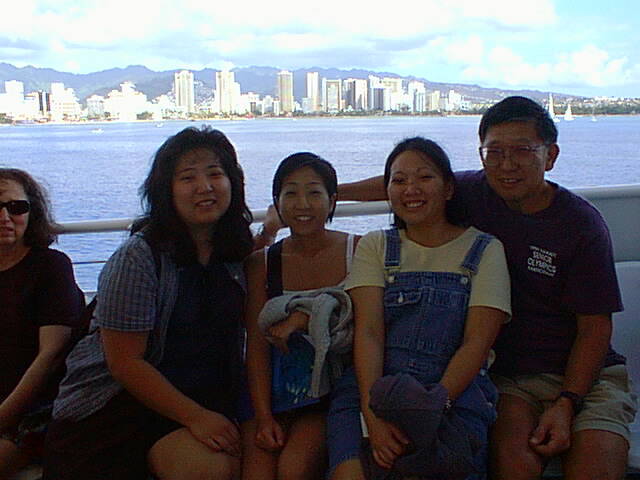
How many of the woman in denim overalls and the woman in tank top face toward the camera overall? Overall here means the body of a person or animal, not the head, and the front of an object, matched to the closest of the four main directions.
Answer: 2

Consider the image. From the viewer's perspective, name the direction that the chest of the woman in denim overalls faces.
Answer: toward the camera

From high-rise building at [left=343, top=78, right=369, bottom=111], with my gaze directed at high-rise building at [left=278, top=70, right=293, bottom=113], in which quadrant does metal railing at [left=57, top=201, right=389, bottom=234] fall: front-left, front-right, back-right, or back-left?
back-left

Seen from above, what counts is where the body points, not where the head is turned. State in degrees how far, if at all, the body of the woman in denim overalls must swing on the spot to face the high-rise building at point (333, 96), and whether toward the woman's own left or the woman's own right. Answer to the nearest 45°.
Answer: approximately 180°

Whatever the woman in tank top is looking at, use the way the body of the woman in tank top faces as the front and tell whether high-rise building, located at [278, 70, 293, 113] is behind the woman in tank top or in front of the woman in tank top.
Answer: behind

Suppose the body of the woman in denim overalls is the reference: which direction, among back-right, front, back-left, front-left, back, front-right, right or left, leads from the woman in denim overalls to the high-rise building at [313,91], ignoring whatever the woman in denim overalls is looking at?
back

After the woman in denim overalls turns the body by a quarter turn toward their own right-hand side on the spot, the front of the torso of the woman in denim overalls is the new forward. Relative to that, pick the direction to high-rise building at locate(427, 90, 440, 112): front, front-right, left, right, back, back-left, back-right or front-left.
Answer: right

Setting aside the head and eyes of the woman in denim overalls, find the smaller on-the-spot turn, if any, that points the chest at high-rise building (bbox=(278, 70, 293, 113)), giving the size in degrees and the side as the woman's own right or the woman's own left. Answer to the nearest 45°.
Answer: approximately 180°

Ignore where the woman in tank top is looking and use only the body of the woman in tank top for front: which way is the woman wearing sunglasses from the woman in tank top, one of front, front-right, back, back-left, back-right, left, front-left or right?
right

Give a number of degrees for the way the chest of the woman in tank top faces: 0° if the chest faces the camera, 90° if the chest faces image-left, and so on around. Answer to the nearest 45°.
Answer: approximately 0°
